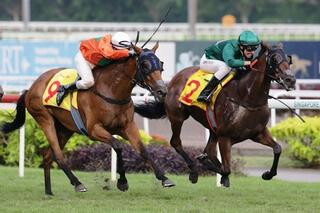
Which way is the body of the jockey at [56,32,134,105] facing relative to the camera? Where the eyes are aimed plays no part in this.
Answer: to the viewer's right

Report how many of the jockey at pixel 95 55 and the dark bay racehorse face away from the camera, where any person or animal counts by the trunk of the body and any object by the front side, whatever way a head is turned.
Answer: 0

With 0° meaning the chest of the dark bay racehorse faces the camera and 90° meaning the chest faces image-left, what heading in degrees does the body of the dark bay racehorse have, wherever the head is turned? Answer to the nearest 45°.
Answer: approximately 315°

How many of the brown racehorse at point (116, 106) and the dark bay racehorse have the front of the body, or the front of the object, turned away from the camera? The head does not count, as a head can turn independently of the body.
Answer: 0

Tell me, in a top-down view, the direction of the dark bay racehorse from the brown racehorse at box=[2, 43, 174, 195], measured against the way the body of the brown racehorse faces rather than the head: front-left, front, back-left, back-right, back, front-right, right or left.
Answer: front-left

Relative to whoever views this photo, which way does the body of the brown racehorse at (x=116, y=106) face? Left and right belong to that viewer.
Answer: facing the viewer and to the right of the viewer

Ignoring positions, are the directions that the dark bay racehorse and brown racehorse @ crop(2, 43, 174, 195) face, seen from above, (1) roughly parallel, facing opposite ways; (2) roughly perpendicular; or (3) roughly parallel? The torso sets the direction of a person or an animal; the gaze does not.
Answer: roughly parallel

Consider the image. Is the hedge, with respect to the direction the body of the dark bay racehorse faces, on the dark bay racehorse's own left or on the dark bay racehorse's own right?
on the dark bay racehorse's own left
